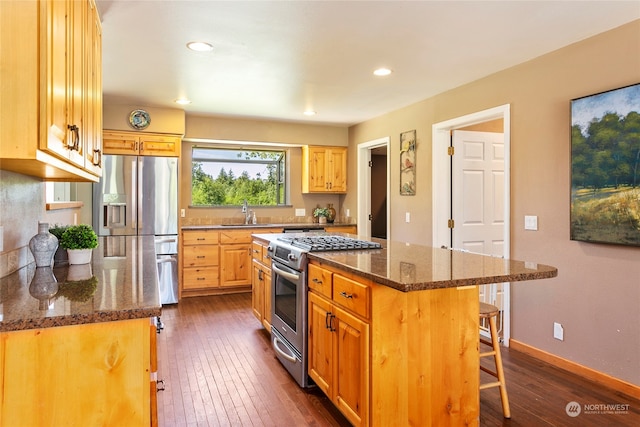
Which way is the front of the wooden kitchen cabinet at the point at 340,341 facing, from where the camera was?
facing the viewer and to the left of the viewer

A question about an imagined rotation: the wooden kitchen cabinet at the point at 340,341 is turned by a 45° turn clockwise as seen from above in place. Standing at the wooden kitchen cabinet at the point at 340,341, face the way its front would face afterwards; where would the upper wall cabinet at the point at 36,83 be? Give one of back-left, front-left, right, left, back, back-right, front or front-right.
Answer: front-left

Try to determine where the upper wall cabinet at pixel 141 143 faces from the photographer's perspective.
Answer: facing the viewer

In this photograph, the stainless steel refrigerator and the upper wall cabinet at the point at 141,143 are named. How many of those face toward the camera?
2

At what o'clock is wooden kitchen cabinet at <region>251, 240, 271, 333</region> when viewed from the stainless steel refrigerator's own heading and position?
The wooden kitchen cabinet is roughly at 11 o'clock from the stainless steel refrigerator.

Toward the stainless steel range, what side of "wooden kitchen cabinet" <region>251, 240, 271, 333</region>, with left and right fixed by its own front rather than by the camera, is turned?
left

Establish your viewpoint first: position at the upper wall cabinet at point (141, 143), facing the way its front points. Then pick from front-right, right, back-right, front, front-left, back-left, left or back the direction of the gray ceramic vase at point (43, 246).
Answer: front

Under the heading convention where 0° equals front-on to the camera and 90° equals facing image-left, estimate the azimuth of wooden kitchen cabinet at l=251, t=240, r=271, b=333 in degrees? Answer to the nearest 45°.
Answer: approximately 90°

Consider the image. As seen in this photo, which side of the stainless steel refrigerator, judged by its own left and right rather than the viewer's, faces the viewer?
front

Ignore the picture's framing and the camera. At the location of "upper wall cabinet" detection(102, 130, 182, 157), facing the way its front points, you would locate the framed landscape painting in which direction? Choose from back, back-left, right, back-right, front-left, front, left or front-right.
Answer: front-left

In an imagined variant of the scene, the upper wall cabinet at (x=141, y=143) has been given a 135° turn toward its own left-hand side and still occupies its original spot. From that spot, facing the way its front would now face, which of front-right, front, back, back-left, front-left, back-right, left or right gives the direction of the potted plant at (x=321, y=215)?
front-right

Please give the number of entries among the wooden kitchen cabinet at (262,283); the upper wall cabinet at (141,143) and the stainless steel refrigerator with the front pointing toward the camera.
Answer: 2

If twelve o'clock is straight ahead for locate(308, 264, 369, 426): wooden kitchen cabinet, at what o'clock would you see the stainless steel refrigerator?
The stainless steel refrigerator is roughly at 3 o'clock from the wooden kitchen cabinet.

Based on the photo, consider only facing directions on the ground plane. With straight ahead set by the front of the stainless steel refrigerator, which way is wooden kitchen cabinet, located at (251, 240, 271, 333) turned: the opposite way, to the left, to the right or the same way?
to the right

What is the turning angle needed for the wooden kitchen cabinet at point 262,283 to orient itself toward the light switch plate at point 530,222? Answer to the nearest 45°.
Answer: approximately 180°
